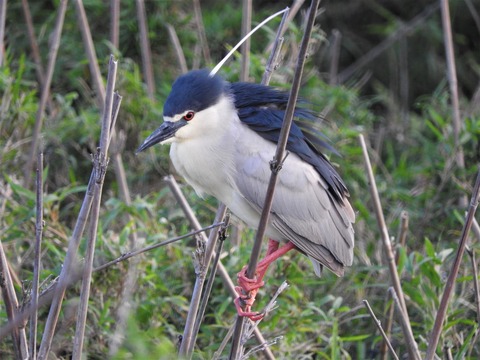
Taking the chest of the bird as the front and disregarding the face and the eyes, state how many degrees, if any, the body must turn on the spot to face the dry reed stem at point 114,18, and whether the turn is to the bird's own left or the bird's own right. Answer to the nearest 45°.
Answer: approximately 45° to the bird's own right

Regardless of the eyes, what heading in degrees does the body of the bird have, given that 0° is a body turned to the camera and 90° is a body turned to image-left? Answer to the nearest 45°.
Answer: approximately 90°

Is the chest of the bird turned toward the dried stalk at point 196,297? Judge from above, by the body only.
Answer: no

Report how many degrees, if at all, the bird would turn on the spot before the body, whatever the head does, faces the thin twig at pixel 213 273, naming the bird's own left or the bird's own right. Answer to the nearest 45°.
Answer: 0° — it already faces it

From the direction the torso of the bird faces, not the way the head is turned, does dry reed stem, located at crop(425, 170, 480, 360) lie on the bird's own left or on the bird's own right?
on the bird's own left

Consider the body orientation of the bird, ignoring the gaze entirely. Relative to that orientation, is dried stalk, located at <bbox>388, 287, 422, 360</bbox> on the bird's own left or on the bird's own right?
on the bird's own left

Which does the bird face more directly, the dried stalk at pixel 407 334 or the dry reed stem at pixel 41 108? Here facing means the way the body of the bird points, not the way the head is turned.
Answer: the dry reed stem

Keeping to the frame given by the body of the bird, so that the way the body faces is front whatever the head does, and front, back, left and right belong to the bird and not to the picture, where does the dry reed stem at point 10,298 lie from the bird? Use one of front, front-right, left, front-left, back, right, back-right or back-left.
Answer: front-left

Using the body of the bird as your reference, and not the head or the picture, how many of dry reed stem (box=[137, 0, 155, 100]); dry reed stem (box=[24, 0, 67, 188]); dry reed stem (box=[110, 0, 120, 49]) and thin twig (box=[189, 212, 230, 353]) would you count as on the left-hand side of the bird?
1

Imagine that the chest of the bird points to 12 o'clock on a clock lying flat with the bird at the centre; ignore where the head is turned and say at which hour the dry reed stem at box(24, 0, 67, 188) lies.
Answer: The dry reed stem is roughly at 1 o'clock from the bird.
